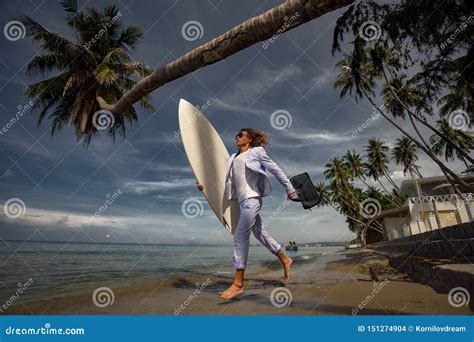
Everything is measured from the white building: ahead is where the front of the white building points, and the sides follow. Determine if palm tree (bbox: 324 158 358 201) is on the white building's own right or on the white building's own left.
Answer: on the white building's own right

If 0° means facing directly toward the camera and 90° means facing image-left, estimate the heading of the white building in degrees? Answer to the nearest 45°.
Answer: approximately 45°

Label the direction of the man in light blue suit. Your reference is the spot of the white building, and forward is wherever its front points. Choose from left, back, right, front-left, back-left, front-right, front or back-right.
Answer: front-left

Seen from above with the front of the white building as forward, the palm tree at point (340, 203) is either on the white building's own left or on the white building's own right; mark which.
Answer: on the white building's own right

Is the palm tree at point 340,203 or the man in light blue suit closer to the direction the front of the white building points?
the man in light blue suit
